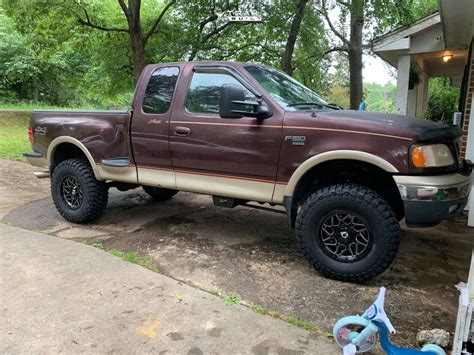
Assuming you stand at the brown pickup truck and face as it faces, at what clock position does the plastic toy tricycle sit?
The plastic toy tricycle is roughly at 1 o'clock from the brown pickup truck.

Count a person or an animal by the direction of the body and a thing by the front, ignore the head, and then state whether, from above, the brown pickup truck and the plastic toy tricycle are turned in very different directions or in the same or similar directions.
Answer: very different directions

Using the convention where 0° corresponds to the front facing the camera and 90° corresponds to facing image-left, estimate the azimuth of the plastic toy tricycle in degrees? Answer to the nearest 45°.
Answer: approximately 90°

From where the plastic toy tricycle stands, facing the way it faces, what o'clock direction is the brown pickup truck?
The brown pickup truck is roughly at 2 o'clock from the plastic toy tricycle.

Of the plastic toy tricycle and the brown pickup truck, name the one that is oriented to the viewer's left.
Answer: the plastic toy tricycle

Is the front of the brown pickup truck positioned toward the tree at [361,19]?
no

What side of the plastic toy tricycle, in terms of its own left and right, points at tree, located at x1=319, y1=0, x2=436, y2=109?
right

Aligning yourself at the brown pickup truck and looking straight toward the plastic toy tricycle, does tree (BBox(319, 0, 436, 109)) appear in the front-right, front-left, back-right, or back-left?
back-left

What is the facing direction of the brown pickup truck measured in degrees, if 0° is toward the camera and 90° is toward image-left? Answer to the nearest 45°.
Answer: approximately 315°

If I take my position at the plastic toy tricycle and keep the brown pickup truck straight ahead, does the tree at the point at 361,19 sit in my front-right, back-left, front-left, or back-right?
front-right

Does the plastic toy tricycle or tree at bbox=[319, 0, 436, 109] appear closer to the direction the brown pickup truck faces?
the plastic toy tricycle

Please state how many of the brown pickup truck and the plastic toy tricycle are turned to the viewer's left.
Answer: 1
